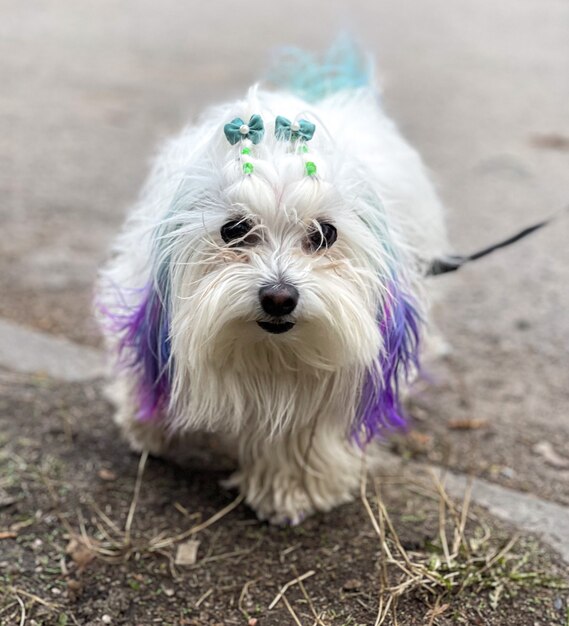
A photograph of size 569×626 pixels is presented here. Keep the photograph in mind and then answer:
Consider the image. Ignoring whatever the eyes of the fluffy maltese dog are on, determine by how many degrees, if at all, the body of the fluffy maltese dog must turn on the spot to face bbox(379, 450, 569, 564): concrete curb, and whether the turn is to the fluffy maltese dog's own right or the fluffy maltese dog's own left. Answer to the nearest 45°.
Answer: approximately 90° to the fluffy maltese dog's own left

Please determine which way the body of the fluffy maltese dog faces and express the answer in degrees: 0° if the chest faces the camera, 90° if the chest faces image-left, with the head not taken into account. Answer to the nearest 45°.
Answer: approximately 0°
